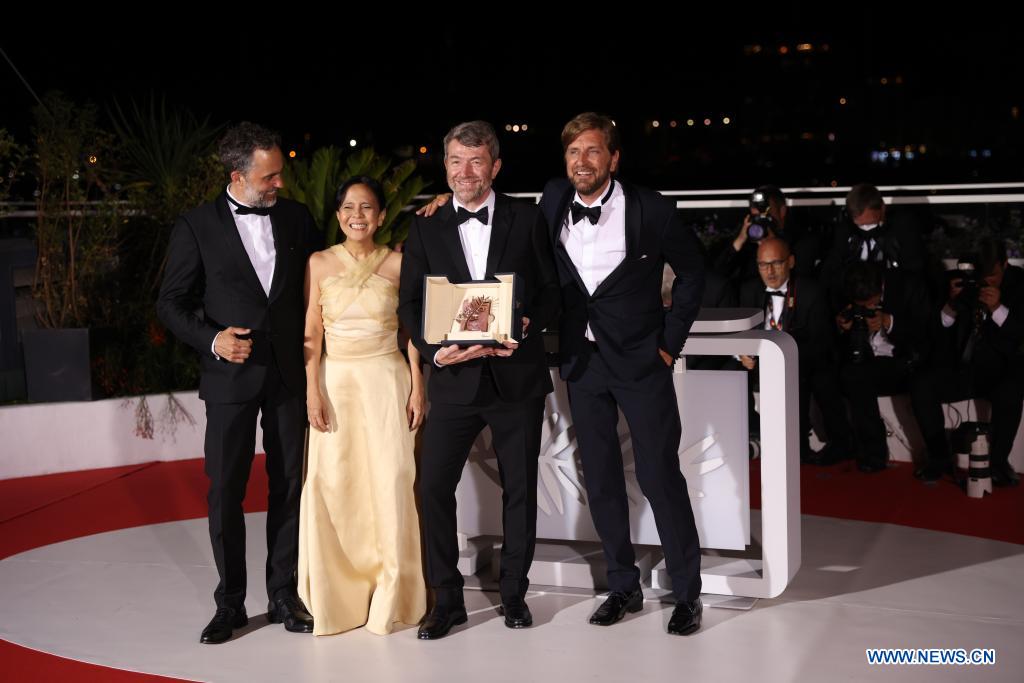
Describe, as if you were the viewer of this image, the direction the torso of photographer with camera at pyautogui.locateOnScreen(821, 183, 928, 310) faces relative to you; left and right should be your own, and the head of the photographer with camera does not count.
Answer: facing the viewer

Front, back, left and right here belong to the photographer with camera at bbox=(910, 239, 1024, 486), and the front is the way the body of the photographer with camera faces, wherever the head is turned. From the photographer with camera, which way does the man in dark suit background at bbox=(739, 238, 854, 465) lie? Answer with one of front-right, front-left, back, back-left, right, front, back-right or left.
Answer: front-right

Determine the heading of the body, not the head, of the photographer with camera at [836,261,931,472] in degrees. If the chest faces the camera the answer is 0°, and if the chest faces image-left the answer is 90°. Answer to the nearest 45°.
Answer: approximately 45°

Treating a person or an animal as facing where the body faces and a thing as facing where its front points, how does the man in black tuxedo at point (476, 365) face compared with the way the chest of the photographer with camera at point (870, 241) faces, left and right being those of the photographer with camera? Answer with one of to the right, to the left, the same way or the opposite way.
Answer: the same way

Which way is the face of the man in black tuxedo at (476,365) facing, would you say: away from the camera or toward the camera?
toward the camera

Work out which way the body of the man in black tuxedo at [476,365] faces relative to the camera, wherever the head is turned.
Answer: toward the camera

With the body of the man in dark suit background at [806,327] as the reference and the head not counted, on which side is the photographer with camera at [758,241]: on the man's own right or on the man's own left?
on the man's own right

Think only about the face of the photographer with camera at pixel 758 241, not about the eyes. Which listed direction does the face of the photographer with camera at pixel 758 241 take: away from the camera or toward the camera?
toward the camera

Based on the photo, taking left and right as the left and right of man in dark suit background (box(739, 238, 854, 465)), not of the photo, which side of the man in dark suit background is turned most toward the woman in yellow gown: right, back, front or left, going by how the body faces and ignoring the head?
front

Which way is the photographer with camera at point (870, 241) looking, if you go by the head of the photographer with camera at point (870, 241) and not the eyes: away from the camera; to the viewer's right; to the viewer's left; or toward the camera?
toward the camera

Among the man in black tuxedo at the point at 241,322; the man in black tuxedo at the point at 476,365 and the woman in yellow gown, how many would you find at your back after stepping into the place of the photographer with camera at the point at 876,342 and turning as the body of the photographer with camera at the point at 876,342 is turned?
0

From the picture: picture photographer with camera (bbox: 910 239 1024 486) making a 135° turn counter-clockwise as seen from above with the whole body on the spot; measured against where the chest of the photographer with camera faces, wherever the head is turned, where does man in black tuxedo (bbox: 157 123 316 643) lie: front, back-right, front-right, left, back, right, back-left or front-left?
back-right

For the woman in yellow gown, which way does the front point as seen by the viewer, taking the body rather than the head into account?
toward the camera

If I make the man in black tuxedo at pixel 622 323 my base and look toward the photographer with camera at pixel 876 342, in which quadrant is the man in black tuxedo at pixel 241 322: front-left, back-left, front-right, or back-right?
back-left
